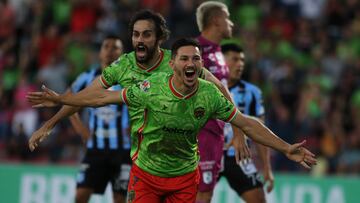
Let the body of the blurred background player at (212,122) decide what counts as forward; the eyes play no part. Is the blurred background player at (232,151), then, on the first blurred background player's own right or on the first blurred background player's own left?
on the first blurred background player's own left

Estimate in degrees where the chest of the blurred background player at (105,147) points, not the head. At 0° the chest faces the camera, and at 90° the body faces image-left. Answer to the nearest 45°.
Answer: approximately 0°

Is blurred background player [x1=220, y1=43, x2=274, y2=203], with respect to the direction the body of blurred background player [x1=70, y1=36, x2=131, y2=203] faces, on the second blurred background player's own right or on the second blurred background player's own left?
on the second blurred background player's own left

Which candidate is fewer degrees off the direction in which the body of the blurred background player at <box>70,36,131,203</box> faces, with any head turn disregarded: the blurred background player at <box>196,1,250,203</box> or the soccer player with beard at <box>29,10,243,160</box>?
the soccer player with beard

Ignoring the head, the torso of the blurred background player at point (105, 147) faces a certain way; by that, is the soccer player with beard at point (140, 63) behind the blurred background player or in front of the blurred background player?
in front
